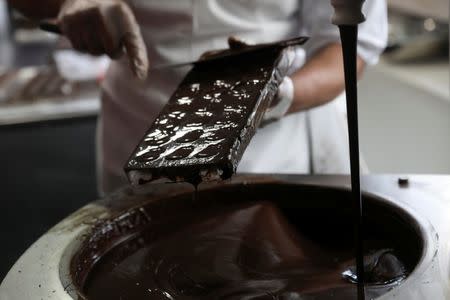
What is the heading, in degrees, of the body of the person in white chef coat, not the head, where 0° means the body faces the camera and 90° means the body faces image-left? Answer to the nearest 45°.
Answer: approximately 0°
